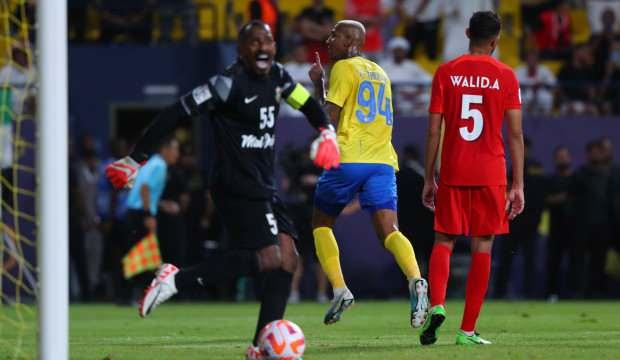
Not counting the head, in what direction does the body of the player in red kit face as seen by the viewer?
away from the camera

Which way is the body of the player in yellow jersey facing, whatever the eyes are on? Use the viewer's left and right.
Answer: facing away from the viewer and to the left of the viewer

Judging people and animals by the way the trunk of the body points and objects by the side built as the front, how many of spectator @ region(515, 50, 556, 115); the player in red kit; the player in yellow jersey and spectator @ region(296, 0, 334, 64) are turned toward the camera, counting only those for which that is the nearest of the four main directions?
2

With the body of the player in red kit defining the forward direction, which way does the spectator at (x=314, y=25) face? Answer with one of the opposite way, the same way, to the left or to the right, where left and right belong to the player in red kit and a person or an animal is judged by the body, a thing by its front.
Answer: the opposite way

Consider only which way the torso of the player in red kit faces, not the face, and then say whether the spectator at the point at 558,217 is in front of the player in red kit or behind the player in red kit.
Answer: in front

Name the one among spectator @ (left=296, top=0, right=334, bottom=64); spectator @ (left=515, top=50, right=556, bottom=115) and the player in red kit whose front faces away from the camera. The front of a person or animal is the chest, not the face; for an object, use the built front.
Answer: the player in red kit
